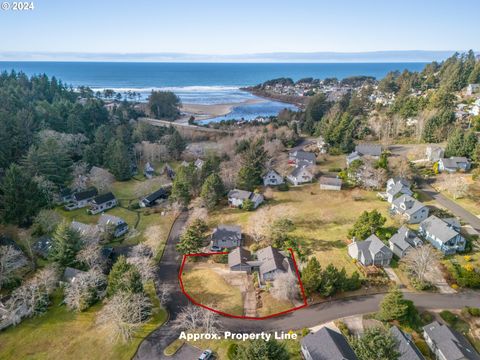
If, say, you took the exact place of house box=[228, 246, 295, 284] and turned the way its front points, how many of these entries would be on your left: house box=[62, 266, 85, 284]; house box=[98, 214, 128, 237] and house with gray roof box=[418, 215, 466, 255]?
1

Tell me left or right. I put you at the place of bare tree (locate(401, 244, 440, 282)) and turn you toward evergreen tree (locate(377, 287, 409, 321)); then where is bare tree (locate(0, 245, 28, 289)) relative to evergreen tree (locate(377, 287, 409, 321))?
right

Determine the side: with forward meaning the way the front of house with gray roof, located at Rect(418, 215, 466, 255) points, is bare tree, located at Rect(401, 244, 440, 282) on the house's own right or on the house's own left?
on the house's own right

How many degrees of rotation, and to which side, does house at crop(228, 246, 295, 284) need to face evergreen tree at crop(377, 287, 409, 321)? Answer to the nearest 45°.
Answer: approximately 45° to its left

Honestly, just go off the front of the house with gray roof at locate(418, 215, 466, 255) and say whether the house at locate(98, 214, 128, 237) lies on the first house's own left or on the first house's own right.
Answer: on the first house's own right

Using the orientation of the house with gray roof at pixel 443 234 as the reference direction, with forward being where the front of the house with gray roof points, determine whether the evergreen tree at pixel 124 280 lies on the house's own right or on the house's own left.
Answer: on the house's own right

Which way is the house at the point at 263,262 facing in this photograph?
toward the camera

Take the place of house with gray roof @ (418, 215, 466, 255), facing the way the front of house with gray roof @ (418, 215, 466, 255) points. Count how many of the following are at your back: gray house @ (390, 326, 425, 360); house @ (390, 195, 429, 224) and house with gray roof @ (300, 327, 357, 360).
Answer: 1

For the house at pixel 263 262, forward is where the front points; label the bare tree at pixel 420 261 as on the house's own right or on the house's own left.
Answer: on the house's own left

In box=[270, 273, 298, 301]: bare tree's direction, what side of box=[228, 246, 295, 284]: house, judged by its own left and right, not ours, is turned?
front

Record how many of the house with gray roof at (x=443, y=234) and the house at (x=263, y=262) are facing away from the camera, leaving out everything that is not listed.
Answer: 0

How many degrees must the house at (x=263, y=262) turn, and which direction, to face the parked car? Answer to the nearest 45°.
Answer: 0° — it already faces it

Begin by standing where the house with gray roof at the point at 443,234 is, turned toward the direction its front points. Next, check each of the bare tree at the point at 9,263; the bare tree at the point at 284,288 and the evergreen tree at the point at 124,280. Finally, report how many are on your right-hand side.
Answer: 3

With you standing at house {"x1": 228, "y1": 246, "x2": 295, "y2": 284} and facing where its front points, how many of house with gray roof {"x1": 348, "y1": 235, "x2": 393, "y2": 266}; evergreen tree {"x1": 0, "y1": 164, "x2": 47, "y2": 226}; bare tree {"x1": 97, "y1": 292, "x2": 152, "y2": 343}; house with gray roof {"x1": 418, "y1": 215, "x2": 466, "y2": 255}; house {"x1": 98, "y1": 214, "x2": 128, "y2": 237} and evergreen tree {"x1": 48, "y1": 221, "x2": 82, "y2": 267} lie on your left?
2
